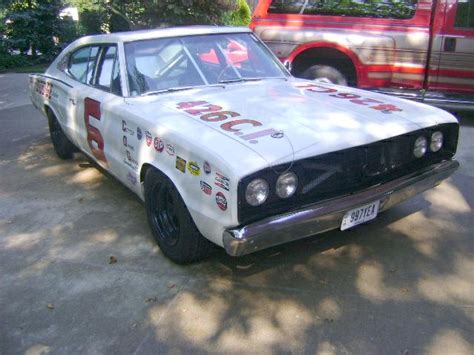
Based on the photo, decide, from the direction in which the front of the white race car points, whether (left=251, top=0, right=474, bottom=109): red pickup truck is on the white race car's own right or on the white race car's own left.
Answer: on the white race car's own left

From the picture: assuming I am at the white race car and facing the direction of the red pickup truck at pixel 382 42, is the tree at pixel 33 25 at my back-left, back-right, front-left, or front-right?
front-left

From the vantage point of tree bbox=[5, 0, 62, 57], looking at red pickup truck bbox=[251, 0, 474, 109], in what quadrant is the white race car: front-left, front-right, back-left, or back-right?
front-right

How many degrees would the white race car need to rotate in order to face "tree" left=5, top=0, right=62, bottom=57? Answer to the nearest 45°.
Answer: approximately 180°
